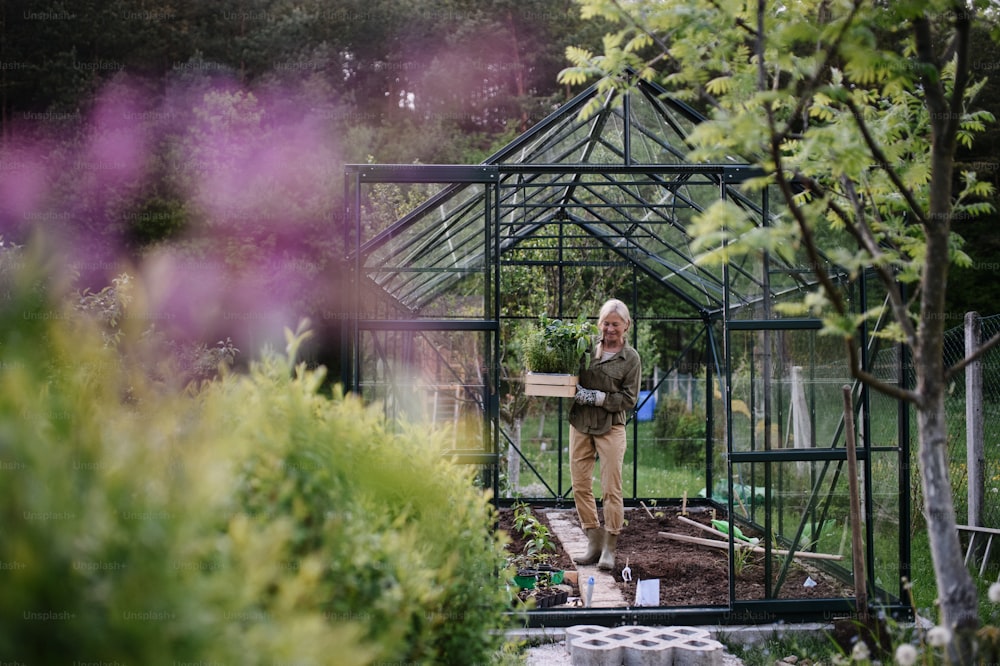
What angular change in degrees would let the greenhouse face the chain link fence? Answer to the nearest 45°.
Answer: approximately 135° to its left

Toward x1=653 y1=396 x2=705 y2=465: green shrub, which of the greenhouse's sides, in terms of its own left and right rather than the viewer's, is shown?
back

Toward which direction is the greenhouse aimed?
toward the camera

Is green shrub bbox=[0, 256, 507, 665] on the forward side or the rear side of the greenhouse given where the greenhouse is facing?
on the forward side

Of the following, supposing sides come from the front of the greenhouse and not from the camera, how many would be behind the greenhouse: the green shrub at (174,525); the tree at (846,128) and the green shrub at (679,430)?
1

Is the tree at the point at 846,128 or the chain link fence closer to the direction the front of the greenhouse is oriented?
the tree

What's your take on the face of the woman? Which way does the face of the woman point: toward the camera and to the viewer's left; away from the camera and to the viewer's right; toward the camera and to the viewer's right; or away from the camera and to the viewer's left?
toward the camera and to the viewer's left

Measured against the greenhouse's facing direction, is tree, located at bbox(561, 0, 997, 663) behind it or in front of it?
in front
